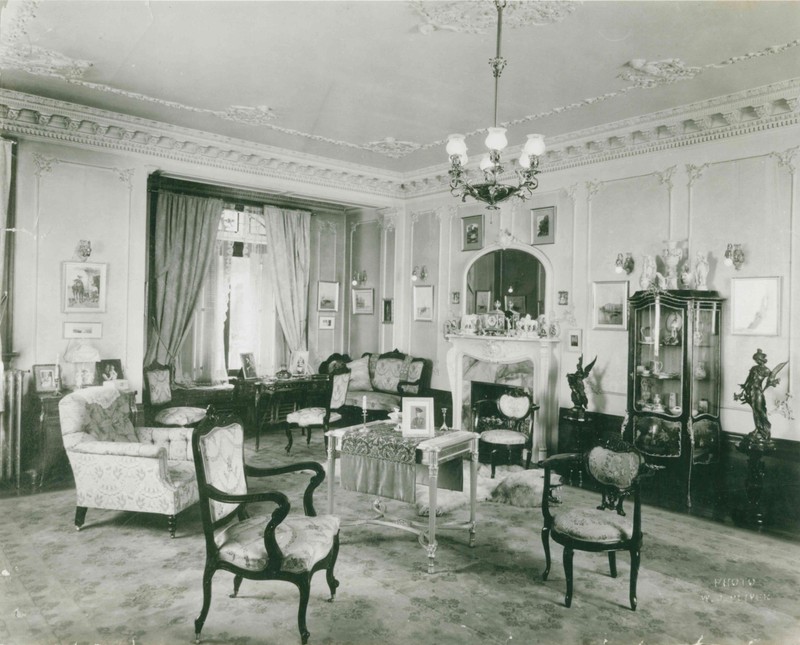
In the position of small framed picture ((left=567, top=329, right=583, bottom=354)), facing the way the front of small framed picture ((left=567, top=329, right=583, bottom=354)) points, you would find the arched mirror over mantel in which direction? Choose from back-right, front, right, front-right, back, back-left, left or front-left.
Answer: right

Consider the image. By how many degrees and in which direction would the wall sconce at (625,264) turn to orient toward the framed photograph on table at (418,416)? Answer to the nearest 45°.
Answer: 0° — it already faces it

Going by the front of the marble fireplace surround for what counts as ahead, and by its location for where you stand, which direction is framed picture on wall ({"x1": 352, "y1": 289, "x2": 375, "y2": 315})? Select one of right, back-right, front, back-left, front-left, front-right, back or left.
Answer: right

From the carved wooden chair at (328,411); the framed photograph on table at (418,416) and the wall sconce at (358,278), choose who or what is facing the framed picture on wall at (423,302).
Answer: the wall sconce

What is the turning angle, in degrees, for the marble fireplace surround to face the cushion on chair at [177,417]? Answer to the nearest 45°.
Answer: approximately 45° to its right

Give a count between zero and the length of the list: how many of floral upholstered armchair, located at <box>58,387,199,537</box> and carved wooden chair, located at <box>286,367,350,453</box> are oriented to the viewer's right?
1

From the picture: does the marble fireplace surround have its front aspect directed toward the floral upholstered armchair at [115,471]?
yes

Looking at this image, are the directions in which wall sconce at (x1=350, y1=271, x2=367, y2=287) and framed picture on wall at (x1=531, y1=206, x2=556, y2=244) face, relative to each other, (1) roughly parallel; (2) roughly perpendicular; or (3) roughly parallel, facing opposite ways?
roughly perpendicular

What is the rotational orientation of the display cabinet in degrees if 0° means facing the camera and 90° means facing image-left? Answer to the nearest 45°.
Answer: approximately 45°

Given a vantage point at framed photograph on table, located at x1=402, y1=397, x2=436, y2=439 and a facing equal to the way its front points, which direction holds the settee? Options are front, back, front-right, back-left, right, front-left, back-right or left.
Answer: back

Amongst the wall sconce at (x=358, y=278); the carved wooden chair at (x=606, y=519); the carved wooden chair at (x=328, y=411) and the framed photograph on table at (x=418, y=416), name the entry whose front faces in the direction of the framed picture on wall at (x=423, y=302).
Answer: the wall sconce

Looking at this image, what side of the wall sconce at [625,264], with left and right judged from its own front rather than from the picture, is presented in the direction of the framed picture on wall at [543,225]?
right

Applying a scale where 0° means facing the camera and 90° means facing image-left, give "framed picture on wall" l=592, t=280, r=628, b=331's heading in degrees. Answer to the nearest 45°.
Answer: approximately 45°
